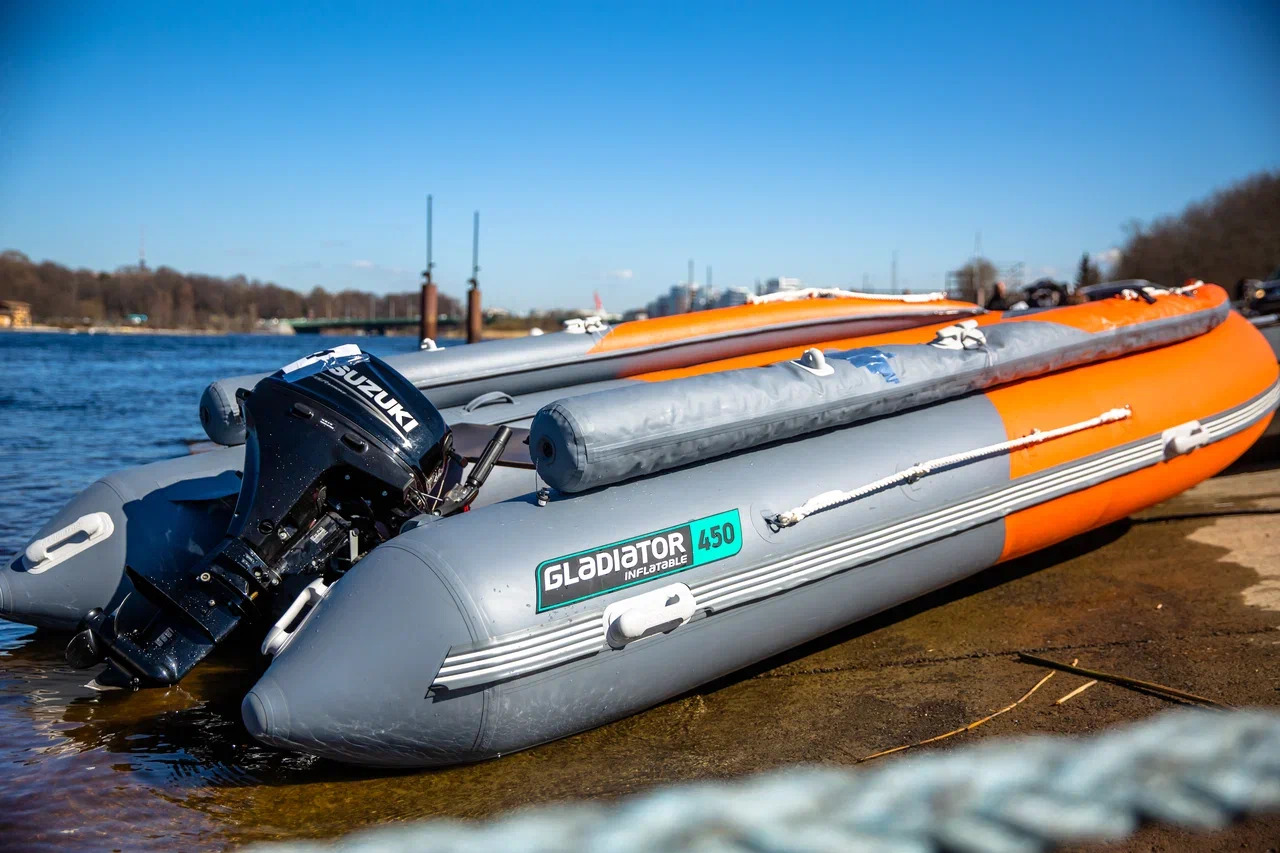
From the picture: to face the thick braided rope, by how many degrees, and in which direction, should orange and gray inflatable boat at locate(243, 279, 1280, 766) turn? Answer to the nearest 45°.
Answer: approximately 90° to its right

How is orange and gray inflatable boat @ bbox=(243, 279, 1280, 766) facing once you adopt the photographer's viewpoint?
facing away from the viewer and to the right of the viewer
